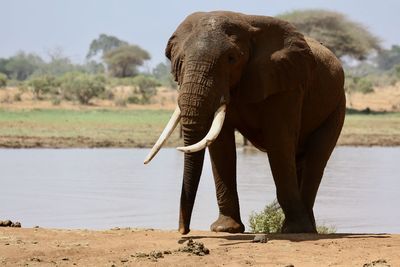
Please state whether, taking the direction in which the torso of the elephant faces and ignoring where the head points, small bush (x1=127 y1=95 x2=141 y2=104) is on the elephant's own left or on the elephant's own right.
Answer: on the elephant's own right

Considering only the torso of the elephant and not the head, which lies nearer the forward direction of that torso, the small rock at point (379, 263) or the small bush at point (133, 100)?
the small rock

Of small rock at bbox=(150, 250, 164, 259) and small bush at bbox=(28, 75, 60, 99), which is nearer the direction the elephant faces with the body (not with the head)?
the small rock

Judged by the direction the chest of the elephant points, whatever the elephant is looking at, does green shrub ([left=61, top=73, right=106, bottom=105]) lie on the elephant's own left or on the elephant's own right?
on the elephant's own right

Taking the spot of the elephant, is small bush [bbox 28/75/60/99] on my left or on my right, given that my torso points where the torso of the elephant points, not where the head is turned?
on my right

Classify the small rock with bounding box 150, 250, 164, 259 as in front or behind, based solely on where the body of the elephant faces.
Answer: in front

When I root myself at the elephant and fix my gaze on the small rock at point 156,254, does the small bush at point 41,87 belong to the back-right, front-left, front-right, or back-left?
back-right

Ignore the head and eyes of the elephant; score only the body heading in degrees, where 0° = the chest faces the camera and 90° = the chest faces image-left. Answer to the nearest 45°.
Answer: approximately 45°

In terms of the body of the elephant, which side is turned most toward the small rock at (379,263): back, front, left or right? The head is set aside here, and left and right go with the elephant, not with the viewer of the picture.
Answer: left

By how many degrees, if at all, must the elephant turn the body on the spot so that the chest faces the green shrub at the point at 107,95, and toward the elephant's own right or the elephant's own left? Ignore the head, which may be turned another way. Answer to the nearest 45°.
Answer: approximately 135° to the elephant's own right
